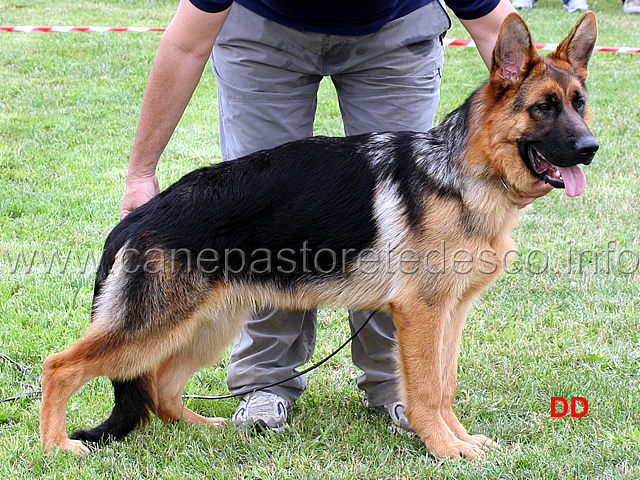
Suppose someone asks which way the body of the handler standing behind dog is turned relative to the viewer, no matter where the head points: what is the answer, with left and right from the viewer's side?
facing the viewer

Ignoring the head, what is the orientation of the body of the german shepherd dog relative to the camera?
to the viewer's right

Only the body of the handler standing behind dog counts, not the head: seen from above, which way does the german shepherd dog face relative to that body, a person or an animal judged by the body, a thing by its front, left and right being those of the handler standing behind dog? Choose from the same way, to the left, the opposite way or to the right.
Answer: to the left
